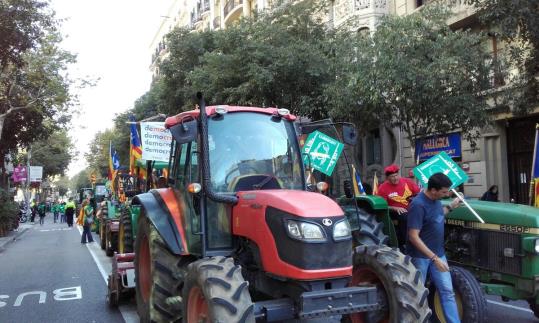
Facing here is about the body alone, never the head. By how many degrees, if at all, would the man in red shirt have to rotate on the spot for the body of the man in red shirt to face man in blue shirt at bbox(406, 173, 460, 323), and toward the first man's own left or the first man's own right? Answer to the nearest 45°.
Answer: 0° — they already face them

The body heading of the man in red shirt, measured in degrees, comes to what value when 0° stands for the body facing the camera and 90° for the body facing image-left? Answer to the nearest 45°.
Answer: approximately 0°

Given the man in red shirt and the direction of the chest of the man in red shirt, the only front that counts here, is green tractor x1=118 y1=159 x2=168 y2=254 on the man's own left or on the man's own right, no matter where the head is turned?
on the man's own right

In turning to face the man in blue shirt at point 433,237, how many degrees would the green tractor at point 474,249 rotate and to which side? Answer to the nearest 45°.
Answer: approximately 90° to its right

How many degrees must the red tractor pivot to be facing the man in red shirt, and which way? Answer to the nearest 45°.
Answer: approximately 90° to its left

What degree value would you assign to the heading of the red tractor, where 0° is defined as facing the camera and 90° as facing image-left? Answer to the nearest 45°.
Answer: approximately 315°

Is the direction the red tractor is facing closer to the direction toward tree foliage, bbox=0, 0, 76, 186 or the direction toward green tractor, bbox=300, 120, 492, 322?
the green tractor
